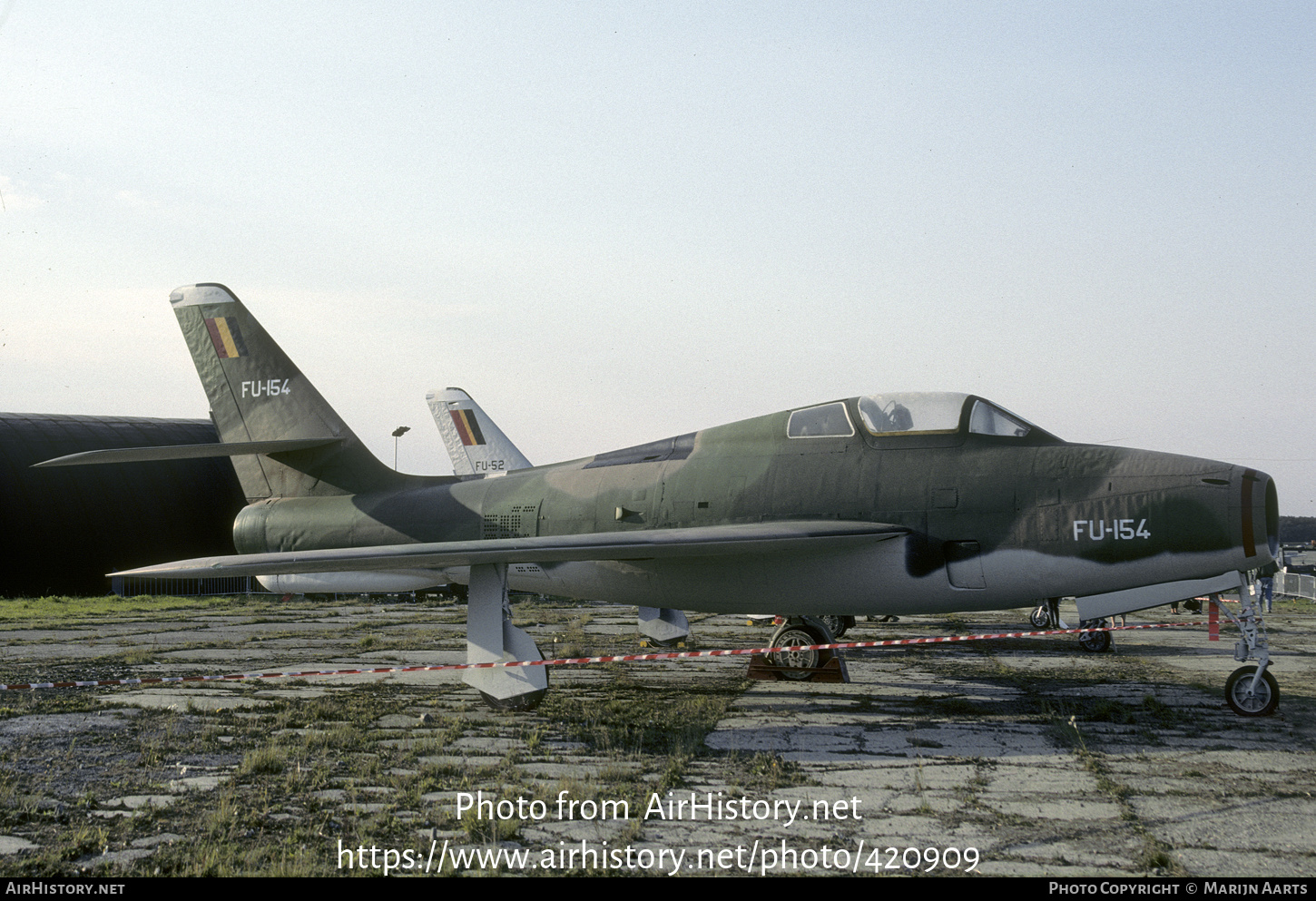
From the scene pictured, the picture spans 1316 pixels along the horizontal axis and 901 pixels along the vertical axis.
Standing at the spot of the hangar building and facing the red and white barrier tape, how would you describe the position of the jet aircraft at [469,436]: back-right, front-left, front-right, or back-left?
front-left

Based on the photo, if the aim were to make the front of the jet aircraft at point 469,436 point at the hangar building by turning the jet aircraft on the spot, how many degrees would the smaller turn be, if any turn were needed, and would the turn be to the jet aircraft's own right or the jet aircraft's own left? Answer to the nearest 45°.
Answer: approximately 135° to the jet aircraft's own left

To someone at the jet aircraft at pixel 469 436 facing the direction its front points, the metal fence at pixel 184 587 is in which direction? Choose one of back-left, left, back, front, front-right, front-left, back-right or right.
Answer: back-left

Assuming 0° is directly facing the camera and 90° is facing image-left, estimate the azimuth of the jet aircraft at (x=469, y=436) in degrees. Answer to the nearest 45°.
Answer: approximately 270°

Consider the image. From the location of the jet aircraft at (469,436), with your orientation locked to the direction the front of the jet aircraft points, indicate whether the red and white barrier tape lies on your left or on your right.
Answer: on your right

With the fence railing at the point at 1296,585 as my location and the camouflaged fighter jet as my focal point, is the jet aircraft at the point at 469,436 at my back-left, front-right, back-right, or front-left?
front-right

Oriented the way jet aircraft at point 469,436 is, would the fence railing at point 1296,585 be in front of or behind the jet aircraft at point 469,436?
in front

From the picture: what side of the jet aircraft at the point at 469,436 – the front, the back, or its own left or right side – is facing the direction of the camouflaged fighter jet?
right

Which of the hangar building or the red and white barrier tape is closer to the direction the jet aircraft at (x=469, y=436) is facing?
the red and white barrier tape
